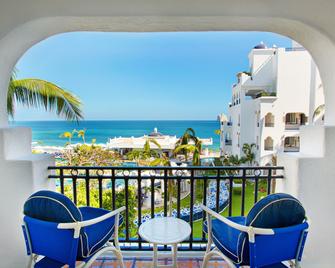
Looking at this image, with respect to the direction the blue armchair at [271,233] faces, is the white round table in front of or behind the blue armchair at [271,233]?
in front

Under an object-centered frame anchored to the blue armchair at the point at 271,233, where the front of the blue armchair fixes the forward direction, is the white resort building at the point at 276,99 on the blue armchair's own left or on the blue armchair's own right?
on the blue armchair's own right

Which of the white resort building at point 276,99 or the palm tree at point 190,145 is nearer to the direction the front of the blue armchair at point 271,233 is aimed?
the palm tree

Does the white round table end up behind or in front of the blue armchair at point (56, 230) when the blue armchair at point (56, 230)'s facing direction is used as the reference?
in front

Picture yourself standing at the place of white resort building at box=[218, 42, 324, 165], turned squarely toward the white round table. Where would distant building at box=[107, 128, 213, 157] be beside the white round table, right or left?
right
